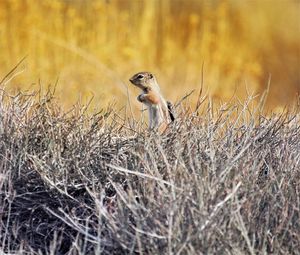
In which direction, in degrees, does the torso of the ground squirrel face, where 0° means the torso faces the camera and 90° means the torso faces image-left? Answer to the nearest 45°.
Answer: approximately 90°
